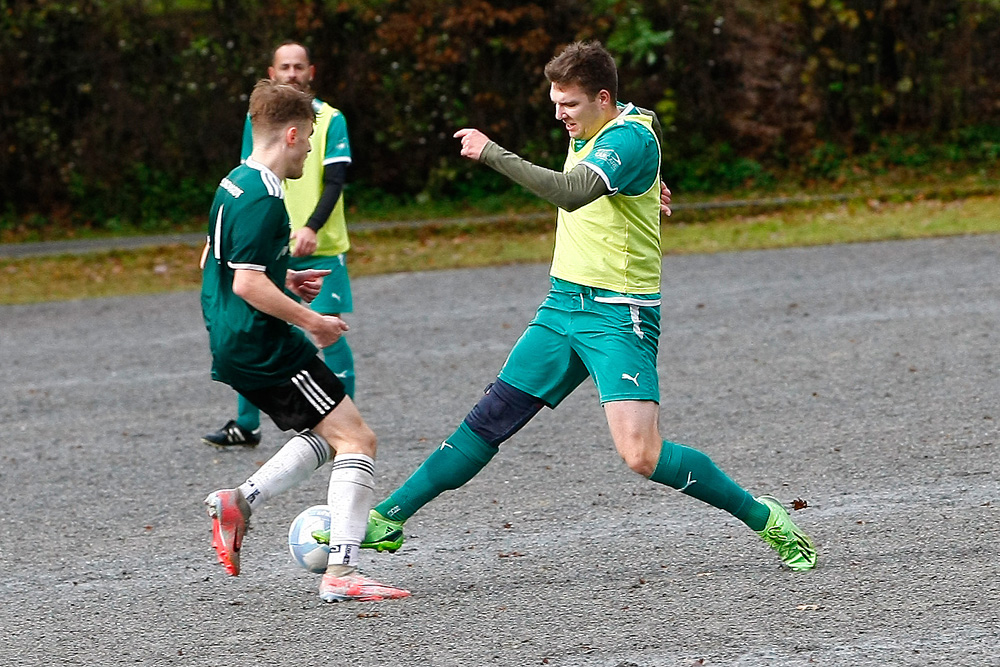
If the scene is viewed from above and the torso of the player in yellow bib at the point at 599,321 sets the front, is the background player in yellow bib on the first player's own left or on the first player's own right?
on the first player's own right

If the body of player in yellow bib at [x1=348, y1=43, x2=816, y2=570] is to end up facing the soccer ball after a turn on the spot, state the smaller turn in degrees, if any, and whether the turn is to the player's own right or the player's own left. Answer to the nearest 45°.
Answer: approximately 45° to the player's own right

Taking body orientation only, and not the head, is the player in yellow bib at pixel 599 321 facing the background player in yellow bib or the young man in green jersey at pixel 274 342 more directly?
the young man in green jersey

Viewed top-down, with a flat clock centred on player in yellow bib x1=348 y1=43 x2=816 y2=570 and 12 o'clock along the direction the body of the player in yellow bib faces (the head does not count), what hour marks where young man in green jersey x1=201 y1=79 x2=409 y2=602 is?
The young man in green jersey is roughly at 1 o'clock from the player in yellow bib.

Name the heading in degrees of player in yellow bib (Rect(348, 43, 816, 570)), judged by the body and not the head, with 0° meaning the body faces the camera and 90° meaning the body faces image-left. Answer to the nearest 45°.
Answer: approximately 45°
